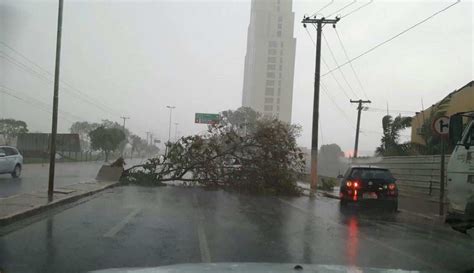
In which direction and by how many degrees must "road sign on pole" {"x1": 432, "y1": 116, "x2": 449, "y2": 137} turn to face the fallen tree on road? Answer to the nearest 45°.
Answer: approximately 135° to its right

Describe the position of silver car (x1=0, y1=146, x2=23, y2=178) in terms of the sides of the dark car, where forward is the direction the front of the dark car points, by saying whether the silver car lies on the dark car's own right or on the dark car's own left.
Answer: on the dark car's own left

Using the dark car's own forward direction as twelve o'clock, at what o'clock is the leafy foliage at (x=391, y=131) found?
The leafy foliage is roughly at 12 o'clock from the dark car.

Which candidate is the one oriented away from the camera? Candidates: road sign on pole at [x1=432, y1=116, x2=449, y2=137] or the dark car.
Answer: the dark car

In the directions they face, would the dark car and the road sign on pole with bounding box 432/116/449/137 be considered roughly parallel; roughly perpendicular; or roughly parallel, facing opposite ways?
roughly parallel, facing opposite ways

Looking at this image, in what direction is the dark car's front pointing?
away from the camera

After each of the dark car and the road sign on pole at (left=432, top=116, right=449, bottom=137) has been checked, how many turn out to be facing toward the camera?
1

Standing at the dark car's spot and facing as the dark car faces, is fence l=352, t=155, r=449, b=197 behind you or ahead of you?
ahead

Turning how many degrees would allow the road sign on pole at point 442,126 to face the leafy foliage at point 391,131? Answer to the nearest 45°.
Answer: approximately 180°

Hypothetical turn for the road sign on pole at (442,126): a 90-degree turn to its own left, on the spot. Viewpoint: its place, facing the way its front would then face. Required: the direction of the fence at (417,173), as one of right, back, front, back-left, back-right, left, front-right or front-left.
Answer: left

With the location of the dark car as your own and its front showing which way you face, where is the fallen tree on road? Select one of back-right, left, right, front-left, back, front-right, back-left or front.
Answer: front-left

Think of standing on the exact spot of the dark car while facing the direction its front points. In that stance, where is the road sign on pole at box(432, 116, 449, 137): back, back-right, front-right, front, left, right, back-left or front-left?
back-right

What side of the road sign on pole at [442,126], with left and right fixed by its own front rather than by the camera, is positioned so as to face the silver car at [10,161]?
right

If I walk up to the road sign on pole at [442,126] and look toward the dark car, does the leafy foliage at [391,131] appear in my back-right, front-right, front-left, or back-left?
front-right

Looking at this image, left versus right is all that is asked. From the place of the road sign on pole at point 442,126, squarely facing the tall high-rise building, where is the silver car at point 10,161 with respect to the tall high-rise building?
left

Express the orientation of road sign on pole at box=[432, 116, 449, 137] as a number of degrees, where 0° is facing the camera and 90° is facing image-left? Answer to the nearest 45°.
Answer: approximately 0°

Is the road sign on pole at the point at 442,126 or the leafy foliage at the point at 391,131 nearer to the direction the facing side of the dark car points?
the leafy foliage

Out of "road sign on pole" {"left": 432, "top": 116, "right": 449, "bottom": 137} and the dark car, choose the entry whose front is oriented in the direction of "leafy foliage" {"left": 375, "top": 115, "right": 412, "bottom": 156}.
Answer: the dark car
